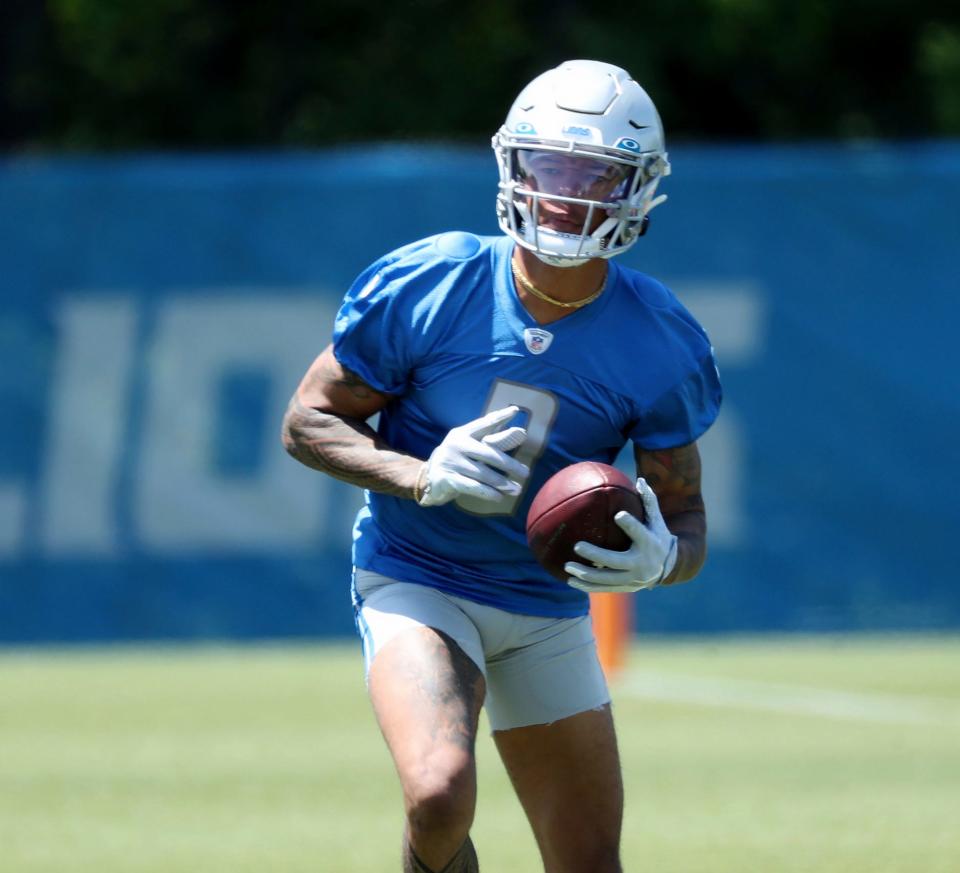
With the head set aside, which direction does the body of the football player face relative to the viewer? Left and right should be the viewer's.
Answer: facing the viewer

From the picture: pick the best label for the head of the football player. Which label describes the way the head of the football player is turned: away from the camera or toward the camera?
toward the camera

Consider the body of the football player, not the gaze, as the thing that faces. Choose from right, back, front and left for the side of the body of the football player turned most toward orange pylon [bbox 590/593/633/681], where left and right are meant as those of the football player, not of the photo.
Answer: back
